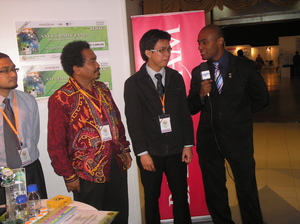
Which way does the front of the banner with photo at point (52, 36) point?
toward the camera

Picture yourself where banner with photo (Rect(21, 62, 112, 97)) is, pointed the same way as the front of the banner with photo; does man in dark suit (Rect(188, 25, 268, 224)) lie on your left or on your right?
on your left

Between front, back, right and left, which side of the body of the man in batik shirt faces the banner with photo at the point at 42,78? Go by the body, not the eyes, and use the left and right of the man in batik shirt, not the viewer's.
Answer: back

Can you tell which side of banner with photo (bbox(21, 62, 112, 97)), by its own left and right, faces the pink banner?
left

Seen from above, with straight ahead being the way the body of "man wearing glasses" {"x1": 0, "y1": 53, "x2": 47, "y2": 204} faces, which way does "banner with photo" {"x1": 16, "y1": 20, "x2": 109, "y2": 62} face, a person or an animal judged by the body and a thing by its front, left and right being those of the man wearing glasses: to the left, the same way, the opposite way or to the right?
the same way

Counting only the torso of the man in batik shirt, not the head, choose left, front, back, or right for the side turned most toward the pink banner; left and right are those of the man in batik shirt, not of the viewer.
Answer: left

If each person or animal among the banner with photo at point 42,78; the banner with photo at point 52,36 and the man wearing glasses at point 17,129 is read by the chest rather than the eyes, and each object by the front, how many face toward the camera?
3

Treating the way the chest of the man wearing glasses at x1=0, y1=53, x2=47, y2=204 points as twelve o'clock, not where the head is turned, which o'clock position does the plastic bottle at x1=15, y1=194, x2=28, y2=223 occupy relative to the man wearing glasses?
The plastic bottle is roughly at 12 o'clock from the man wearing glasses.

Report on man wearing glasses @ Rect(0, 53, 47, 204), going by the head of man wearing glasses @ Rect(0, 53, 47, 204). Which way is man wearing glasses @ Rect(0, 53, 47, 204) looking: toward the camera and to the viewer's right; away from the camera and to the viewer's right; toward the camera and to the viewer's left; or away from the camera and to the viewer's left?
toward the camera and to the viewer's right

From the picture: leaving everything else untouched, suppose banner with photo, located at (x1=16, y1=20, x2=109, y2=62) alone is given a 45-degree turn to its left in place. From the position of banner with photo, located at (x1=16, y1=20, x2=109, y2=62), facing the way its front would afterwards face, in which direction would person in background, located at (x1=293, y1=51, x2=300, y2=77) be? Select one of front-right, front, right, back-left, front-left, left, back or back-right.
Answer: left

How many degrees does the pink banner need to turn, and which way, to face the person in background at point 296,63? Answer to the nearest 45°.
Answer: approximately 135° to its left

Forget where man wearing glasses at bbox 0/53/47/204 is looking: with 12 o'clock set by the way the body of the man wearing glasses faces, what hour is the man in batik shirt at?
The man in batik shirt is roughly at 10 o'clock from the man wearing glasses.

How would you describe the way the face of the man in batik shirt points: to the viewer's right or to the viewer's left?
to the viewer's right

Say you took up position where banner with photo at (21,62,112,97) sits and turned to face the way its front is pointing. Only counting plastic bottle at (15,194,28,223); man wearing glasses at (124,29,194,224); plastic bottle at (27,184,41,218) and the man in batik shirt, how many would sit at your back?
0

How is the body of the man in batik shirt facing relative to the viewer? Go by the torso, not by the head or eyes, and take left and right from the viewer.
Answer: facing the viewer and to the right of the viewer

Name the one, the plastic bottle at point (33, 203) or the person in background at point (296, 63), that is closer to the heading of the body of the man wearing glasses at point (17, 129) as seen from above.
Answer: the plastic bottle

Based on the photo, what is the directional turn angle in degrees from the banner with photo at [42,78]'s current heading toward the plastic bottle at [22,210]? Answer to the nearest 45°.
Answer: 0° — it already faces it

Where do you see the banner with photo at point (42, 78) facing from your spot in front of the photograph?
facing the viewer

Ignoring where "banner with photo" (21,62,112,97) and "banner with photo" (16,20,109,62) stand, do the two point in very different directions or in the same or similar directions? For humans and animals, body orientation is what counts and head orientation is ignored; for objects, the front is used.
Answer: same or similar directions

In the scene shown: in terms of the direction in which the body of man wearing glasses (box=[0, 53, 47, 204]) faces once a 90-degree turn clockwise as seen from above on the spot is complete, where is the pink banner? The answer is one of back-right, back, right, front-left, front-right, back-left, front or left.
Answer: back

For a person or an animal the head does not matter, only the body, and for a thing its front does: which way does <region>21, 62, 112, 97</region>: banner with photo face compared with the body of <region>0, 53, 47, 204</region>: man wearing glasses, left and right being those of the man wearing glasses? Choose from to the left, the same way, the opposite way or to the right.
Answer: the same way
